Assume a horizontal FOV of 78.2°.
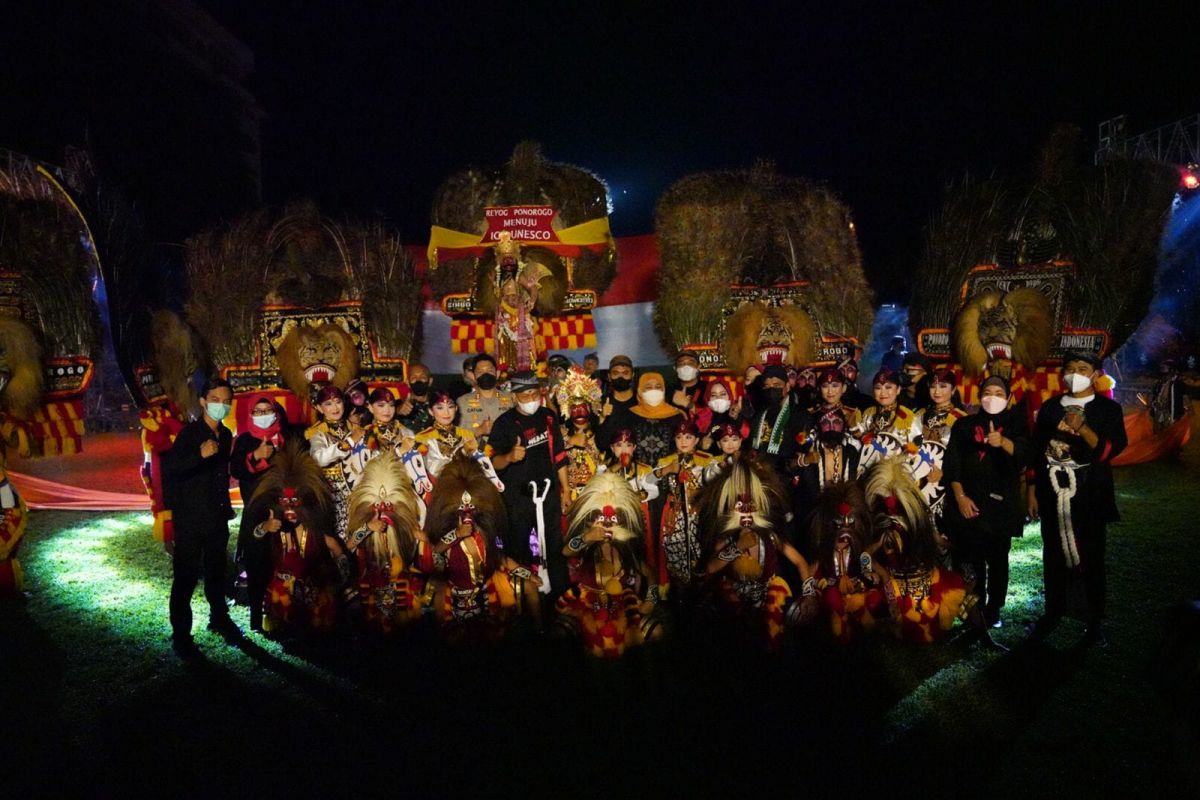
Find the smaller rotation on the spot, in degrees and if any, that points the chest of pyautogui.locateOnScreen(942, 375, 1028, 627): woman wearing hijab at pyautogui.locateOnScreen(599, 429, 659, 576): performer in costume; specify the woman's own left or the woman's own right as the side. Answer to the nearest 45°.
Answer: approximately 90° to the woman's own right

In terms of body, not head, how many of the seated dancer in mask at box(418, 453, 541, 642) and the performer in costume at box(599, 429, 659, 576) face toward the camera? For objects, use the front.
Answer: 2

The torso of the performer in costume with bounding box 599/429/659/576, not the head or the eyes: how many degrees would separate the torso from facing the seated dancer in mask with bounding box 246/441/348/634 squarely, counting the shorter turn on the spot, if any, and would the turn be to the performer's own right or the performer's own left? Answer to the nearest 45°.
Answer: approximately 90° to the performer's own right

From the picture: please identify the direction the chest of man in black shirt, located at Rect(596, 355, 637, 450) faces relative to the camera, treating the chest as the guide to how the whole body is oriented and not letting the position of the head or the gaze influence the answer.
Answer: toward the camera

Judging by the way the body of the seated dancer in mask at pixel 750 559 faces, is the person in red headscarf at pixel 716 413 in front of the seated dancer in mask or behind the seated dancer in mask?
behind

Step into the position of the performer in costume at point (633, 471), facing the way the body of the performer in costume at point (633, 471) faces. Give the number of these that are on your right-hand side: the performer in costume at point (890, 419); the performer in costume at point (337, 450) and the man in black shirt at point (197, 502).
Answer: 2

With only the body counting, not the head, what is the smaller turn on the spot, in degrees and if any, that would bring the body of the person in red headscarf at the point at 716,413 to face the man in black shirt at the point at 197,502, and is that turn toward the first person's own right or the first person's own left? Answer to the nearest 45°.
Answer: approximately 45° to the first person's own right

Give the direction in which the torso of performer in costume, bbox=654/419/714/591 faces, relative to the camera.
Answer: toward the camera

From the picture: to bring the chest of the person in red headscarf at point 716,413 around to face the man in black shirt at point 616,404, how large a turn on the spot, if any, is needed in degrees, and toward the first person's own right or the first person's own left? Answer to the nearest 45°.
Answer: approximately 90° to the first person's own right

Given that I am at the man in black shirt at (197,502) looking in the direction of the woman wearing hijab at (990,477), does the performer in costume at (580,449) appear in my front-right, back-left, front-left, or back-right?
front-left

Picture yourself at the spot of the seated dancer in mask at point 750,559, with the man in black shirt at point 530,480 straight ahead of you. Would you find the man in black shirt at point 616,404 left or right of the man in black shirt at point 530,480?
right

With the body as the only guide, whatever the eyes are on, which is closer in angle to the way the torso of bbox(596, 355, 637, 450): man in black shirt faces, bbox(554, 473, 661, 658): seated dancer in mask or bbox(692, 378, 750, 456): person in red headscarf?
the seated dancer in mask
